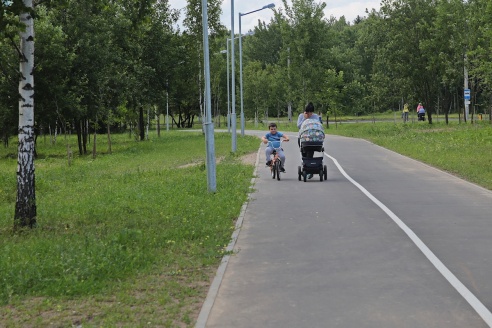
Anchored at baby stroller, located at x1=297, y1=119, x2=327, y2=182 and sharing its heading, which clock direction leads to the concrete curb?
The concrete curb is roughly at 12 o'clock from the baby stroller.

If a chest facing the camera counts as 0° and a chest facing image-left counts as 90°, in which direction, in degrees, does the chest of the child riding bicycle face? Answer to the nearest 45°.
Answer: approximately 0°

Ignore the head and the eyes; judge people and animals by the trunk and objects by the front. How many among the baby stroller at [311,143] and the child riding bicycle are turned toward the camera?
2

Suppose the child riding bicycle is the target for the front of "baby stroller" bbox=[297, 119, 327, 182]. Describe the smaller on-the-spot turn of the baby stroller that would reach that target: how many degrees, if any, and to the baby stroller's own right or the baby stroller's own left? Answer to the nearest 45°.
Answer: approximately 135° to the baby stroller's own right

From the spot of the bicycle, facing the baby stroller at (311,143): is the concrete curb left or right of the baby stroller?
right

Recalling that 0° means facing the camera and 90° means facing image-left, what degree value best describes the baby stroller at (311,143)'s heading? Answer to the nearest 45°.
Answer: approximately 0°

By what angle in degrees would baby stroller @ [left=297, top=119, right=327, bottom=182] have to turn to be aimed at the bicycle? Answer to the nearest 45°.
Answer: approximately 135° to its right

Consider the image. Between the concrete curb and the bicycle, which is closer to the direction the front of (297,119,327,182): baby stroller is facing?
the concrete curb
